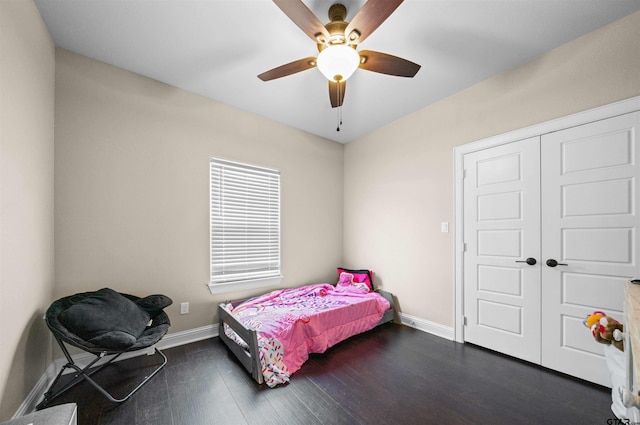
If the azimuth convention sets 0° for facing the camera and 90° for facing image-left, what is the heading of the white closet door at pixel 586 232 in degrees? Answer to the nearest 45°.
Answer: approximately 45°

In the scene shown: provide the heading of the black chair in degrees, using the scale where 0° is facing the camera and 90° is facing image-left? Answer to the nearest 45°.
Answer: approximately 315°

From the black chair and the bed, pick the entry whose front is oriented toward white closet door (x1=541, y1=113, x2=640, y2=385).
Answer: the black chair

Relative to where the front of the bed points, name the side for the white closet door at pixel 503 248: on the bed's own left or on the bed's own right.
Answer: on the bed's own left

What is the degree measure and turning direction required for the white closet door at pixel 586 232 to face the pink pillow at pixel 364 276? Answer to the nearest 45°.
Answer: approximately 45° to its right

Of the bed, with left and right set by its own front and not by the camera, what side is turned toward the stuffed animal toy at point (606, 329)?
left

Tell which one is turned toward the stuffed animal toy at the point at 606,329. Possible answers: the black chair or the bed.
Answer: the black chair

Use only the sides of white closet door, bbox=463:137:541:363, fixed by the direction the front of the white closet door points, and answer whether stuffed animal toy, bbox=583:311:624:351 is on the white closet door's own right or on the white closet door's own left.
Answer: on the white closet door's own left

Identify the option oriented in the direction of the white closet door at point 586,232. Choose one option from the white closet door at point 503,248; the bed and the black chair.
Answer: the black chair

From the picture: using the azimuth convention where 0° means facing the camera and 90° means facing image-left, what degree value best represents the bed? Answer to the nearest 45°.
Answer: approximately 45°

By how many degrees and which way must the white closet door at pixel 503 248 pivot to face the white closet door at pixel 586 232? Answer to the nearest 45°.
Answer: approximately 135° to its left
